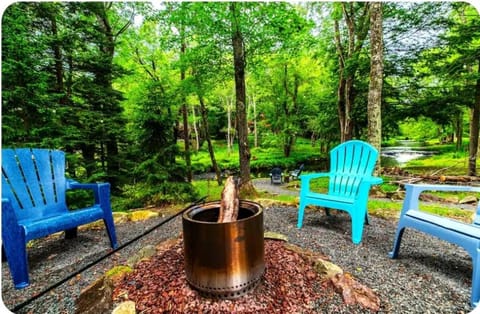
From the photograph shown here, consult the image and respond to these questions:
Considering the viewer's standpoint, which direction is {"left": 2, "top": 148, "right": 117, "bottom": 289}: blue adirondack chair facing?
facing the viewer and to the right of the viewer

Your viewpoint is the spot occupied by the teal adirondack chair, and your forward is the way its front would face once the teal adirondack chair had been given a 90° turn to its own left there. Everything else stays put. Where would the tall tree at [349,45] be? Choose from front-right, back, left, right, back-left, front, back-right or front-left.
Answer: back-left

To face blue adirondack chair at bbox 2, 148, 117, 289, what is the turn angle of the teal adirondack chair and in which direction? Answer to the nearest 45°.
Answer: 0° — it already faces it

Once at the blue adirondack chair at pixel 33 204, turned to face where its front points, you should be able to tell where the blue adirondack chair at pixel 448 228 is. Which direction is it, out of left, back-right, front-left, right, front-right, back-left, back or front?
front

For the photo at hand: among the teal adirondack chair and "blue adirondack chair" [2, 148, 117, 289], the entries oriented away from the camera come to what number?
0

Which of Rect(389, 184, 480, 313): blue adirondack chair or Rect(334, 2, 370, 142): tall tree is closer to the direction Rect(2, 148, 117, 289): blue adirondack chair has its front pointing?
the blue adirondack chair

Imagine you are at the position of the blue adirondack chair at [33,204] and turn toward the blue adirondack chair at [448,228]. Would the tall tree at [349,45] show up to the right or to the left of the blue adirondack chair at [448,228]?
left

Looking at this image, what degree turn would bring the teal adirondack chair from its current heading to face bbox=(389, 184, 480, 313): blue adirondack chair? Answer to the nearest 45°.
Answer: approximately 90° to its left

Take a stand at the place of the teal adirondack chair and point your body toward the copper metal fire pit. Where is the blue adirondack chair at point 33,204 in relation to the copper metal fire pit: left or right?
right

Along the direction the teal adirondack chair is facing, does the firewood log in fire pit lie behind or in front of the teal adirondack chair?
in front

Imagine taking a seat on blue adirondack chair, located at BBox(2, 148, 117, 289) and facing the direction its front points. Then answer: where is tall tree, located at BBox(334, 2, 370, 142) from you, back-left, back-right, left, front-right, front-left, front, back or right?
front-left

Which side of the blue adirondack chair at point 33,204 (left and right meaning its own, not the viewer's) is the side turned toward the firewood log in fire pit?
front

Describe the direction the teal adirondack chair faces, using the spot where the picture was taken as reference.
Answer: facing the viewer and to the left of the viewer

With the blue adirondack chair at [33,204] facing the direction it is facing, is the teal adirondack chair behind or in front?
in front
